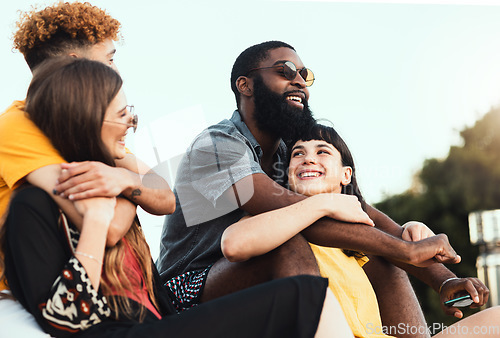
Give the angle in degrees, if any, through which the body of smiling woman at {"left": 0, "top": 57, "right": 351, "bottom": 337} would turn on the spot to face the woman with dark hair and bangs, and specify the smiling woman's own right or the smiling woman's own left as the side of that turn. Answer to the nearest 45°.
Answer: approximately 45° to the smiling woman's own left

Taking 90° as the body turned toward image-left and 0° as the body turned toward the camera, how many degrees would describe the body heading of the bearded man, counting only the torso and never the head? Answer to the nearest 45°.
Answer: approximately 270°

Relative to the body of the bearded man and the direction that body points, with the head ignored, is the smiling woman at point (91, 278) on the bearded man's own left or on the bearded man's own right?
on the bearded man's own right

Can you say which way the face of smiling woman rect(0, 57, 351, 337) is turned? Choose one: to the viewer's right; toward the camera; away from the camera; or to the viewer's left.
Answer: to the viewer's right

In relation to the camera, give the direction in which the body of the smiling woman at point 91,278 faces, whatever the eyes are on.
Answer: to the viewer's right

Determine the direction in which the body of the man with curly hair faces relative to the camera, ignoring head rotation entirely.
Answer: to the viewer's right

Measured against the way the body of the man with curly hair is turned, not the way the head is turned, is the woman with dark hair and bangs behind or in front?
in front

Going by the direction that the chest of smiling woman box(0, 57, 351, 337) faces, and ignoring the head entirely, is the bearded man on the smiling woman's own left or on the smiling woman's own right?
on the smiling woman's own left

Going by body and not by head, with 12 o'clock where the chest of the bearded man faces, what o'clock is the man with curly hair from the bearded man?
The man with curly hair is roughly at 4 o'clock from the bearded man.

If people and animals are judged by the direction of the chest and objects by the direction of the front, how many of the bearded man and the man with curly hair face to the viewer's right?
2
